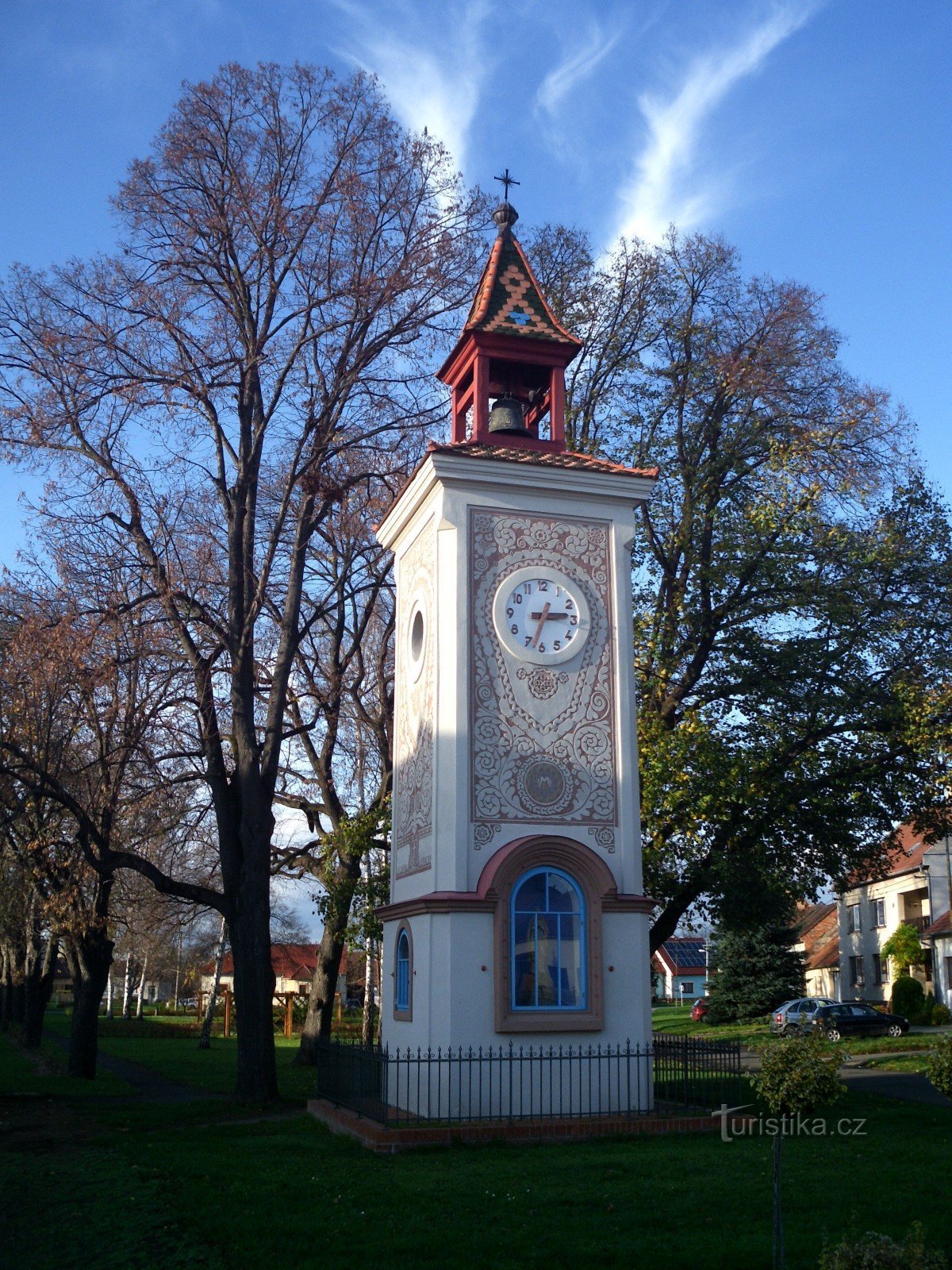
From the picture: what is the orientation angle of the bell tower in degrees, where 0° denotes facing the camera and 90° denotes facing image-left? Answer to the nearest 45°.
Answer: approximately 0°

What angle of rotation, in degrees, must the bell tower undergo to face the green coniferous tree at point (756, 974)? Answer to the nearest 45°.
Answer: approximately 180°

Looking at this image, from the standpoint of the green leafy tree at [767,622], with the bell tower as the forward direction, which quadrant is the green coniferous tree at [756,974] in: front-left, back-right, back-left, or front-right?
back-right

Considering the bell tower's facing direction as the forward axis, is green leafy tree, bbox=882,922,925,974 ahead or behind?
behind

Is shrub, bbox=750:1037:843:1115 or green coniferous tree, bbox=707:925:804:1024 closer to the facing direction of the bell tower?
the shrub

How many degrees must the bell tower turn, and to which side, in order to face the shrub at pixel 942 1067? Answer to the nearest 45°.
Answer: approximately 45° to its left

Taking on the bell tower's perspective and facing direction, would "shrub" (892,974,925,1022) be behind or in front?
behind

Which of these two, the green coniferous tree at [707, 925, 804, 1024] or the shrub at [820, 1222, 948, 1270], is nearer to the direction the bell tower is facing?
the shrub
